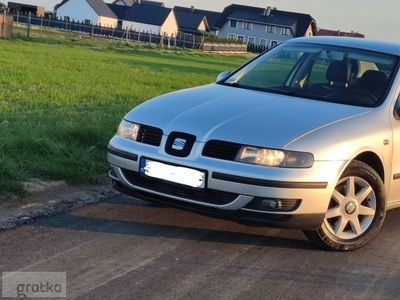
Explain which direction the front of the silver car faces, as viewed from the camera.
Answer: facing the viewer and to the left of the viewer
